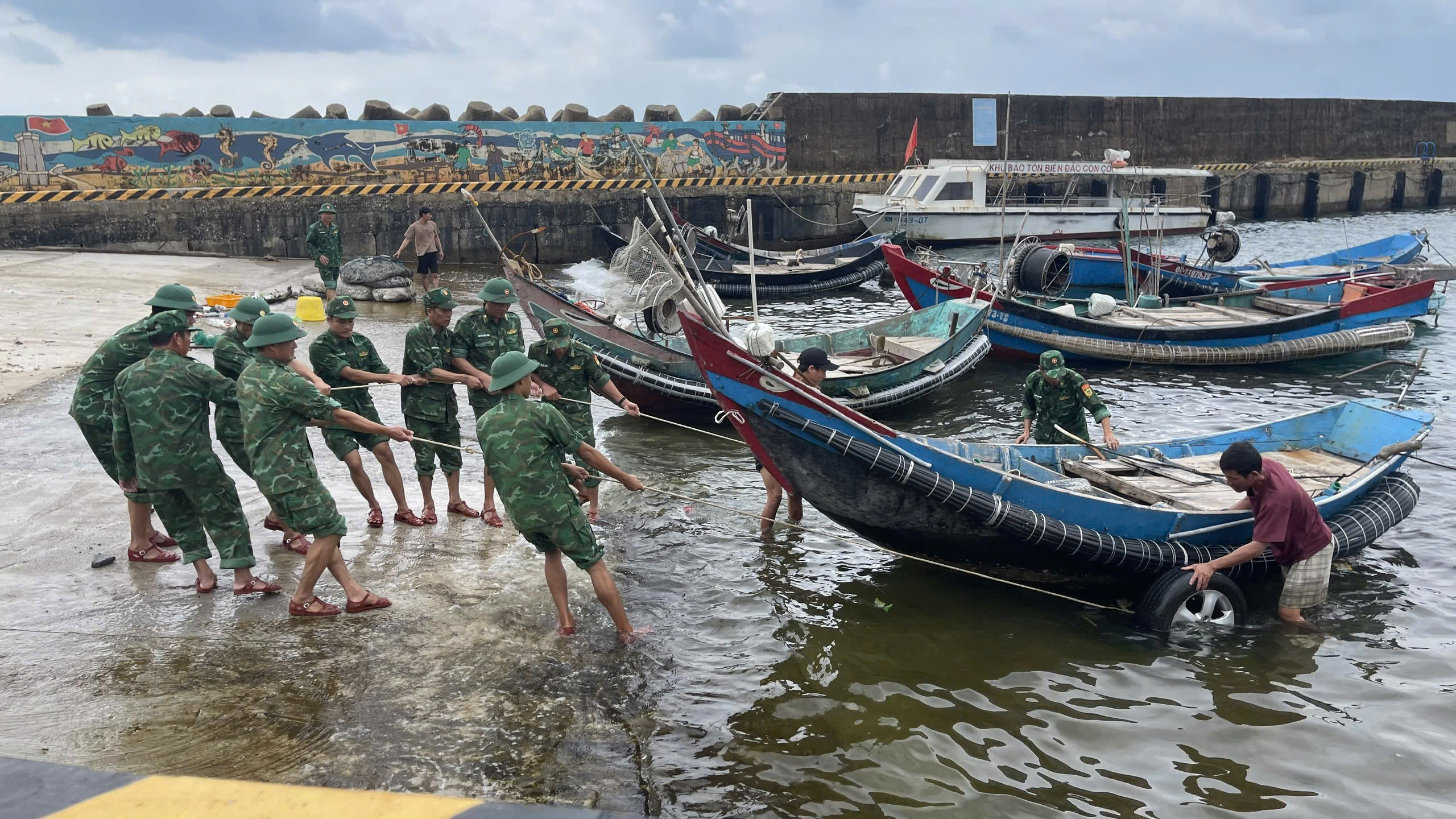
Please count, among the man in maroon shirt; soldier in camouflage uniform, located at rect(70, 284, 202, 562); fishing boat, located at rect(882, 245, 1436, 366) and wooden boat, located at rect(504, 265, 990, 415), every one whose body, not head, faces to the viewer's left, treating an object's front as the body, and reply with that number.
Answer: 3

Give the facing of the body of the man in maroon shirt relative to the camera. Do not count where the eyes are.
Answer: to the viewer's left

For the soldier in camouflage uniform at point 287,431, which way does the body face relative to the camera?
to the viewer's right

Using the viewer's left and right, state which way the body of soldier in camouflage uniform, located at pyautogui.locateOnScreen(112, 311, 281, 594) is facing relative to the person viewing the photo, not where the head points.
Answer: facing away from the viewer and to the right of the viewer

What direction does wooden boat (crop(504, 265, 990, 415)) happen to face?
to the viewer's left

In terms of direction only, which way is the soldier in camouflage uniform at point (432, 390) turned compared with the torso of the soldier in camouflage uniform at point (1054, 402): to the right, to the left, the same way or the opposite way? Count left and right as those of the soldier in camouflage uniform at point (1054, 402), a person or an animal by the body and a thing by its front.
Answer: to the left

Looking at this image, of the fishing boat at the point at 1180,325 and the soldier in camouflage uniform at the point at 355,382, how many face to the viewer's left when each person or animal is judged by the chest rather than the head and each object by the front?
1

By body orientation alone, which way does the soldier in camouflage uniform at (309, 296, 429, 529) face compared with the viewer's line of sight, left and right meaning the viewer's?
facing the viewer and to the right of the viewer

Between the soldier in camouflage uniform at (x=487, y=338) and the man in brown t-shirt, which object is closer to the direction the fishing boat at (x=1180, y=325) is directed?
the man in brown t-shirt

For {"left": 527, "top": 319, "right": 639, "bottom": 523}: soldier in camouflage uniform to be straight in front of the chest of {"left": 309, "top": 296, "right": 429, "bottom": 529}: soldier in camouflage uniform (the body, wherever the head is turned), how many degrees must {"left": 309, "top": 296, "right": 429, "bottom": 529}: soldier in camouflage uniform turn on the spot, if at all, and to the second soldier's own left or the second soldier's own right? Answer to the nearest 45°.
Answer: approximately 45° to the second soldier's own left

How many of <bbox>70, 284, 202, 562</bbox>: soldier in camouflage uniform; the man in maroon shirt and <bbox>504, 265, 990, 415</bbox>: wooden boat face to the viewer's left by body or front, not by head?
2

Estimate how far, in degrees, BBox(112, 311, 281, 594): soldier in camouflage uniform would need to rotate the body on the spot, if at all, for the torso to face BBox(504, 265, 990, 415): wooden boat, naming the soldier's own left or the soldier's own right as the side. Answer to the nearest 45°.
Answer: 0° — they already face it

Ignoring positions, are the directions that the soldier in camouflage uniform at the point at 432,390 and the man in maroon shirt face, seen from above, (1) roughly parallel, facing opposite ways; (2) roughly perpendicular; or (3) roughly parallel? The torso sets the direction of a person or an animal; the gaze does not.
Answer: roughly parallel, facing opposite ways

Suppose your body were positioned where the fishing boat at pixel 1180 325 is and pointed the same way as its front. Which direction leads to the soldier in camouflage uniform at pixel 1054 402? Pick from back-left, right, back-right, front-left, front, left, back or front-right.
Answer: left

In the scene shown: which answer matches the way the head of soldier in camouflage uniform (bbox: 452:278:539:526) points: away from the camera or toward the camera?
toward the camera

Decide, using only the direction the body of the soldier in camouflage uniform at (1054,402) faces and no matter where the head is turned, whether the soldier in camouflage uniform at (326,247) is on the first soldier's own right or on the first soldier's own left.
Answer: on the first soldier's own right

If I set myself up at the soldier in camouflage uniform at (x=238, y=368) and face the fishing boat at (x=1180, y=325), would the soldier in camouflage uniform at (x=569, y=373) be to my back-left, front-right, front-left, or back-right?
front-right
